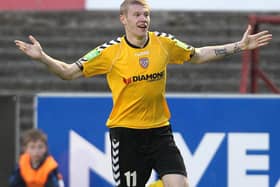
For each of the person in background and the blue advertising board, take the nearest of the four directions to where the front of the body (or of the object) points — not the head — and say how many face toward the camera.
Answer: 2

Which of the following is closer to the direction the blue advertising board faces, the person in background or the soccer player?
the soccer player

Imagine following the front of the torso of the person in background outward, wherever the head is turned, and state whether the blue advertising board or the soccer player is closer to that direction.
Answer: the soccer player

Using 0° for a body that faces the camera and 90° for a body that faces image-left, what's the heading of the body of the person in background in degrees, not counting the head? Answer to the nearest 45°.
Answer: approximately 0°
